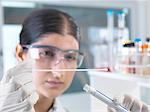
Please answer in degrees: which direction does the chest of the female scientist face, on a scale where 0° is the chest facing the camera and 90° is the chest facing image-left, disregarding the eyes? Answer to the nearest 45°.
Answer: approximately 315°

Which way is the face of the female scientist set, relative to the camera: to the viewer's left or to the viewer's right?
to the viewer's right
